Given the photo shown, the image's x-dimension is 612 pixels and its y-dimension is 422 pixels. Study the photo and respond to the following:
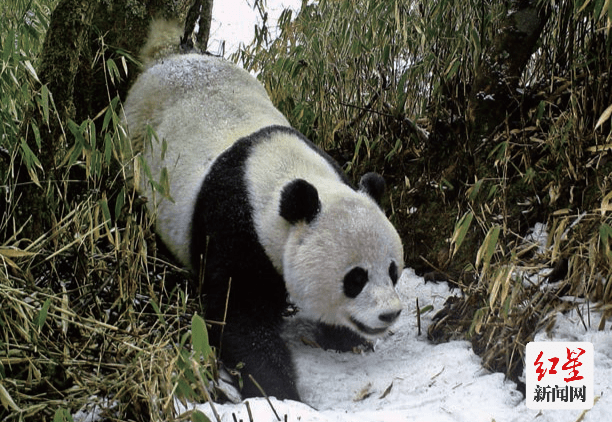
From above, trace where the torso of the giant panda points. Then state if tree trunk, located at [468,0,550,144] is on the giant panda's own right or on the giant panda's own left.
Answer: on the giant panda's own left

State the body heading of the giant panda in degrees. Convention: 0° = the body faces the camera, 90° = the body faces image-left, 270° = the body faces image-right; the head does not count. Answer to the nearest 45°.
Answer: approximately 315°

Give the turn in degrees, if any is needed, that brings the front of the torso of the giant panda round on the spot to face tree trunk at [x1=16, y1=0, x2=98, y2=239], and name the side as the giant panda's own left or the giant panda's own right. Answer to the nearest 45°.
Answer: approximately 135° to the giant panda's own right
